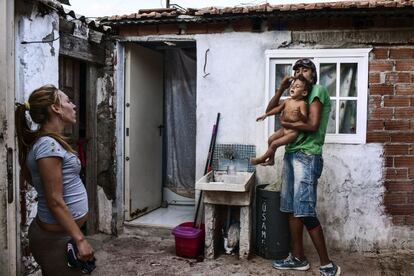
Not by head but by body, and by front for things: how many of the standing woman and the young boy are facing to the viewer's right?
1

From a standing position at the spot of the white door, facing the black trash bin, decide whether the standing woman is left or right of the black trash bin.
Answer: right

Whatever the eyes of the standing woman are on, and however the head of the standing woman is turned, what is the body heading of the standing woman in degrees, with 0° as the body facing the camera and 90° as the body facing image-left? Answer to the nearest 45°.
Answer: approximately 270°

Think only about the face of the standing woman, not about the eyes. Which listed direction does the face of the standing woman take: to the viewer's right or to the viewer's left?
to the viewer's right

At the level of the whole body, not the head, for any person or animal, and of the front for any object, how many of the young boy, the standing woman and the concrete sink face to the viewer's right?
1

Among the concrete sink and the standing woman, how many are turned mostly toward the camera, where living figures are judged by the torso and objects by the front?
1

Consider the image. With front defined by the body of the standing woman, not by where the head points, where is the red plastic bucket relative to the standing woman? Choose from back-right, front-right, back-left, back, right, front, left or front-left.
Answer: front-left

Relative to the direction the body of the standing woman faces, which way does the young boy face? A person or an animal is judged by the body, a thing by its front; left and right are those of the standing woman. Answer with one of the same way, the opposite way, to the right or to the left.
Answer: the opposite way

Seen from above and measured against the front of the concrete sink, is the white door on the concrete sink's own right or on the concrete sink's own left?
on the concrete sink's own right

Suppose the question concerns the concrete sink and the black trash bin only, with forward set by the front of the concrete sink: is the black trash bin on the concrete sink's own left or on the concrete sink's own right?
on the concrete sink's own left

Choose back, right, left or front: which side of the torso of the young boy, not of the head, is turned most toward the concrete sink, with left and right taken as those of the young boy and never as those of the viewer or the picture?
right

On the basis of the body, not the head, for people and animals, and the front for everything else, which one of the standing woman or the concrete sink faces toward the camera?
the concrete sink

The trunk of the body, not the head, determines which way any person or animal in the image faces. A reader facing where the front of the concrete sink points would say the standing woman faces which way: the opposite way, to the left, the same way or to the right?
to the left

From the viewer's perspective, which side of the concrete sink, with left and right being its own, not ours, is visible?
front

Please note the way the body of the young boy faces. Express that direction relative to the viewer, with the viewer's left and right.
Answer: facing the viewer and to the left of the viewer

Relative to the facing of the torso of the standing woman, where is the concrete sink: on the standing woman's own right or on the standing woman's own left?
on the standing woman's own left

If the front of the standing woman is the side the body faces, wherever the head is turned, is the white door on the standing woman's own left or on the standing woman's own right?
on the standing woman's own left

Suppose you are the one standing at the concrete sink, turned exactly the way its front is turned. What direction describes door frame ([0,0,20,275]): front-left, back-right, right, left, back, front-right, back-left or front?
front-right
